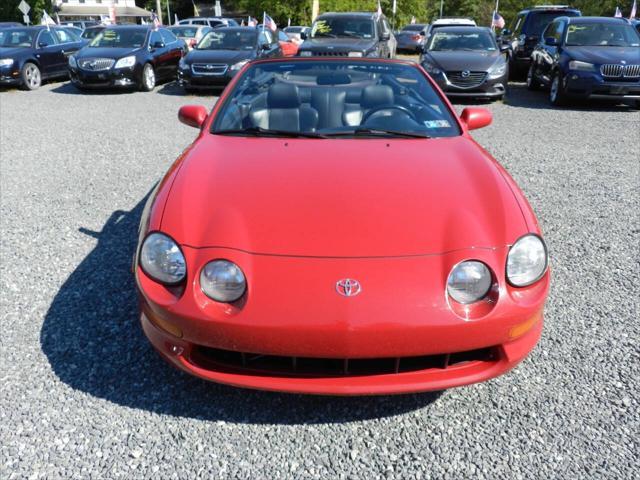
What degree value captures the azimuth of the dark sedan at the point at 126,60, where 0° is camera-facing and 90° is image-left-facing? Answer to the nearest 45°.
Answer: approximately 45°

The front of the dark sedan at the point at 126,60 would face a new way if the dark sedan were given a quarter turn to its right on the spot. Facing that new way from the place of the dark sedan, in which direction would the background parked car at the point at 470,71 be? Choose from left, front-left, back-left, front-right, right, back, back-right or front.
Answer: back

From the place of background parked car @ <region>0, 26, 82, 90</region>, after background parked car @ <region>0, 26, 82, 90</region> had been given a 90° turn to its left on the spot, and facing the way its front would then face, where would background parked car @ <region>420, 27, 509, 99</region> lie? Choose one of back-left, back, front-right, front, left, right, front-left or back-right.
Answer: front

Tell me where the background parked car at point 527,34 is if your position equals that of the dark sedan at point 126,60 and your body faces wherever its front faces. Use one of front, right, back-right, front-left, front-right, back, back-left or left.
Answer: back-left

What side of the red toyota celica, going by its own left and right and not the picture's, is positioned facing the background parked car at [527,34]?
back

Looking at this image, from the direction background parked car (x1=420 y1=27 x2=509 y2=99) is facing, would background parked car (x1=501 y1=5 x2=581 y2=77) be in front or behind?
behind

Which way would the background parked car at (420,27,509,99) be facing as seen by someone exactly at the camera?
facing the viewer

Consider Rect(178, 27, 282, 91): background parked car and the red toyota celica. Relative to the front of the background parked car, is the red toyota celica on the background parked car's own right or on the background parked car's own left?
on the background parked car's own left

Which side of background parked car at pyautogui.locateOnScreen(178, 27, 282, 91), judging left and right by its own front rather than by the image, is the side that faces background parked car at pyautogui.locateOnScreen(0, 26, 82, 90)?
right

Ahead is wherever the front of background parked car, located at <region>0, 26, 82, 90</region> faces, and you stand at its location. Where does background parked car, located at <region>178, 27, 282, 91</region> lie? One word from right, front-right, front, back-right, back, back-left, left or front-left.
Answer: left

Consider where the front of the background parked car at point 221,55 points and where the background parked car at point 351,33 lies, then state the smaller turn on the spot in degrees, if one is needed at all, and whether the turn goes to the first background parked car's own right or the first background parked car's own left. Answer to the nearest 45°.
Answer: approximately 135° to the first background parked car's own left

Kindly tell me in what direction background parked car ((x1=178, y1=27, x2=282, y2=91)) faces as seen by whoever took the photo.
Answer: facing the viewer and to the left of the viewer

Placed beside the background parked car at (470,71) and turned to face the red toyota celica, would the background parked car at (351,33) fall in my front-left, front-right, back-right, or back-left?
back-right

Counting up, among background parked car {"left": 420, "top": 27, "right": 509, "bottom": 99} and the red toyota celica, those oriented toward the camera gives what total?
2

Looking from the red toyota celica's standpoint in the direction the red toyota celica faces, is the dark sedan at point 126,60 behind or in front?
behind

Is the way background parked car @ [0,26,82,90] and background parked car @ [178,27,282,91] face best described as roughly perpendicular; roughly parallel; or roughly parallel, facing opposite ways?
roughly parallel

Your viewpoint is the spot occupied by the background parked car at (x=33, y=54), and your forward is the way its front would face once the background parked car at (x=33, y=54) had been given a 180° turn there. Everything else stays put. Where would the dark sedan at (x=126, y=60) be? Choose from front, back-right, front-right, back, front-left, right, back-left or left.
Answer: right

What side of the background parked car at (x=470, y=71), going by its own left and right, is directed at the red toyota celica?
front
